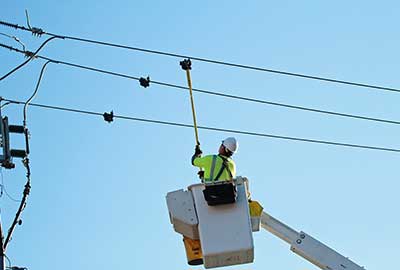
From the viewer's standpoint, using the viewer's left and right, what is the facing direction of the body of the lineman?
facing away from the viewer and to the left of the viewer

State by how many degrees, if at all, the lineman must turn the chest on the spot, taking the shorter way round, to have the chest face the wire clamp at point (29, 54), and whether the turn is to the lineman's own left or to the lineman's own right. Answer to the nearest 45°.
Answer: approximately 45° to the lineman's own left
